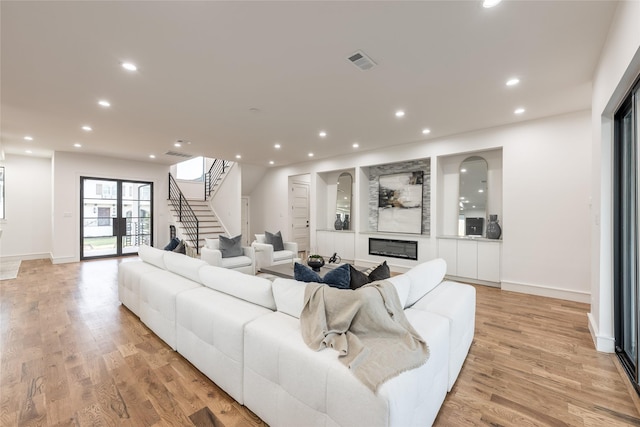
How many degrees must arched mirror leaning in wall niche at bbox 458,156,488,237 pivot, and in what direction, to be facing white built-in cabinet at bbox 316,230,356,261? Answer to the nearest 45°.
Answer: approximately 90° to its right

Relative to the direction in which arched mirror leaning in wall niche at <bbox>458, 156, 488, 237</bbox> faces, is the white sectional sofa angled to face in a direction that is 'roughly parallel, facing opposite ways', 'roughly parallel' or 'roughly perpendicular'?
roughly parallel, facing opposite ways

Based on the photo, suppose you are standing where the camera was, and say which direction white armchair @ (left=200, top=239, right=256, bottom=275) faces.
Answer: facing the viewer and to the right of the viewer

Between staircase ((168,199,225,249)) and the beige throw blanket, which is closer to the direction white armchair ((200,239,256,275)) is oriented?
the beige throw blanket

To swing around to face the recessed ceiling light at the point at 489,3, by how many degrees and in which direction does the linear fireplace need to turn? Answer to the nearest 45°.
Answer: approximately 45° to its left

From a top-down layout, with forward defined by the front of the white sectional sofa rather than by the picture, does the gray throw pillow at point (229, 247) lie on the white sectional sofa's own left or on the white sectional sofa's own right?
on the white sectional sofa's own left

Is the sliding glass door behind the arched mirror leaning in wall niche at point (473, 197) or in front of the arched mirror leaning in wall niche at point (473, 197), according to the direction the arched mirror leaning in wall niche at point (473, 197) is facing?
in front

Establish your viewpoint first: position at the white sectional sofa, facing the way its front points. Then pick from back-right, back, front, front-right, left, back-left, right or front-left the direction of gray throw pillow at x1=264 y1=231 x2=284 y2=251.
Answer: front-left

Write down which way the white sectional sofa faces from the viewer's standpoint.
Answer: facing away from the viewer and to the right of the viewer

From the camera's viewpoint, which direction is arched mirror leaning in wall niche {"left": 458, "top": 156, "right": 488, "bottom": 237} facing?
toward the camera

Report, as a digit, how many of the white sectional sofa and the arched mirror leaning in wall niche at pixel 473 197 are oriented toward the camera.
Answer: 1

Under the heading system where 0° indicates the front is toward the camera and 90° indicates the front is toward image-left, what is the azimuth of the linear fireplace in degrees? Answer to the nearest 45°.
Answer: approximately 45°

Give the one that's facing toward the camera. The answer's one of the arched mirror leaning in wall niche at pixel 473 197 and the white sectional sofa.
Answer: the arched mirror leaning in wall niche

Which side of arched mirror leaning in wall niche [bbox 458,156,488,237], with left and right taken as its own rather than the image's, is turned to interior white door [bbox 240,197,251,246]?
right

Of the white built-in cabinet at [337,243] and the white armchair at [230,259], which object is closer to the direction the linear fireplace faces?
the white armchair

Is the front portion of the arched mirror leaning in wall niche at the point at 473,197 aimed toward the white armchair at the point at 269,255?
no

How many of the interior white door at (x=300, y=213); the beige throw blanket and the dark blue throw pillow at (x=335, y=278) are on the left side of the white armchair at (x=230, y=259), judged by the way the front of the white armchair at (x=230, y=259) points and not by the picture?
1

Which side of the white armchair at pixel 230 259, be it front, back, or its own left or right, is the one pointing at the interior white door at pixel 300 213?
left

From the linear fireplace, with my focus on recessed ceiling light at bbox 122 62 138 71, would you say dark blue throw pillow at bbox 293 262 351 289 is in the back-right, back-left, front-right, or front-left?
front-left
